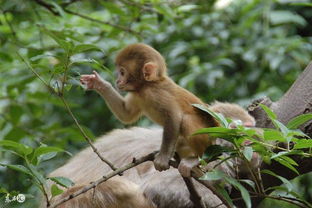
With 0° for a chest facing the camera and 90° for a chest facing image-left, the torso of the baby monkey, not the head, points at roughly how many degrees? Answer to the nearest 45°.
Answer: approximately 90°

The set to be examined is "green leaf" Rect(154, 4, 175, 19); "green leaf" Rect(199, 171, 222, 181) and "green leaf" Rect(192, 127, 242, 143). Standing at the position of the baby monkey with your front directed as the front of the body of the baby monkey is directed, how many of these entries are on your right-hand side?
1

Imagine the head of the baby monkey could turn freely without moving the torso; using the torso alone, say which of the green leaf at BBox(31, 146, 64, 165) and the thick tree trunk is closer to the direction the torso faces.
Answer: the green leaf

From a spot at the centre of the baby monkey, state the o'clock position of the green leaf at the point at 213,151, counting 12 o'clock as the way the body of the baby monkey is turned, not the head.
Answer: The green leaf is roughly at 8 o'clock from the baby monkey.

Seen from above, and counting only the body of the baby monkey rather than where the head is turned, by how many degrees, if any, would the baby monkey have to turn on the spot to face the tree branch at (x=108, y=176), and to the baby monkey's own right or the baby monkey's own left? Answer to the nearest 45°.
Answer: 0° — it already faces it

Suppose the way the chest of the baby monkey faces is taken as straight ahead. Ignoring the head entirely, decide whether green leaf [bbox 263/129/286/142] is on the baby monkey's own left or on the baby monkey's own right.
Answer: on the baby monkey's own left

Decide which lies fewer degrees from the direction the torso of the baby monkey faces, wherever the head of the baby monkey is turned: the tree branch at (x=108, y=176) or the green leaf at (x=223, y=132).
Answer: the tree branch

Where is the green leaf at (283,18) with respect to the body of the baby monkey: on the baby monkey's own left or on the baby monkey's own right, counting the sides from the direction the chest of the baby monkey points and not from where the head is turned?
on the baby monkey's own right

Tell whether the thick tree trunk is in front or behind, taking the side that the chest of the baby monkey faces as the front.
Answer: behind

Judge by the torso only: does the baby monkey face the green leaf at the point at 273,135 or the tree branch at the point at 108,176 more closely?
the tree branch

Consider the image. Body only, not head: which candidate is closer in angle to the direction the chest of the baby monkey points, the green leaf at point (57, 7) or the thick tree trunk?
the green leaf
